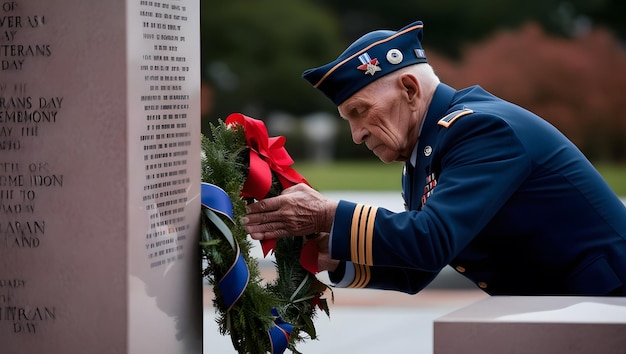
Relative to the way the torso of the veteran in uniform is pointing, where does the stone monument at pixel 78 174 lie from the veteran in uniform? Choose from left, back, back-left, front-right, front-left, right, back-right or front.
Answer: front-left

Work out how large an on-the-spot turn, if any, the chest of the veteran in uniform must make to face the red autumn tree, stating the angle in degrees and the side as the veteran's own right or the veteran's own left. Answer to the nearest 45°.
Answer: approximately 90° to the veteran's own right

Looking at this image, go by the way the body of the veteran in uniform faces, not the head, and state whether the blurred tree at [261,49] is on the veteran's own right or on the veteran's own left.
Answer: on the veteran's own right

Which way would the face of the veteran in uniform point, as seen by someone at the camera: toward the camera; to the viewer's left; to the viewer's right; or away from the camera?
to the viewer's left

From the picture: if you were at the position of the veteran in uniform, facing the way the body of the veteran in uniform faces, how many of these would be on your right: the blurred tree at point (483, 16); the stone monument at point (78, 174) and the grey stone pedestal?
1

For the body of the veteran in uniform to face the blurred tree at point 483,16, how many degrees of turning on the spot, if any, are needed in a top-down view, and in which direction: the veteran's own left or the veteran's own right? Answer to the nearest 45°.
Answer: approximately 90° to the veteran's own right

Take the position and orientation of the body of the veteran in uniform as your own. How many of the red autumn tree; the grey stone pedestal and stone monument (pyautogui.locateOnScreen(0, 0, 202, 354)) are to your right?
1

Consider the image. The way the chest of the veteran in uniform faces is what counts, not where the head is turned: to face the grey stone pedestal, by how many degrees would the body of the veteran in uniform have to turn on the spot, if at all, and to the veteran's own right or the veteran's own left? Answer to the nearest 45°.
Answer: approximately 90° to the veteran's own left

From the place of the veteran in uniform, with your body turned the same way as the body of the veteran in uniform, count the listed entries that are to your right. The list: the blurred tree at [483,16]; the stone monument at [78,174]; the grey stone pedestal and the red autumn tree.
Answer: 2

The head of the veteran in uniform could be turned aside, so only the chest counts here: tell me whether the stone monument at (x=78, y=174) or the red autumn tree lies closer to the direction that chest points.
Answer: the stone monument

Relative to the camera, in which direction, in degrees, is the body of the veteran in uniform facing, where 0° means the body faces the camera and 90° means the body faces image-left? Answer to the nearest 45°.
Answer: approximately 90°
